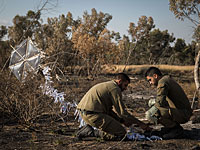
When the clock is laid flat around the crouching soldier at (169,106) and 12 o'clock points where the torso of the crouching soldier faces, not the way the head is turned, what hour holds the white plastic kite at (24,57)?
The white plastic kite is roughly at 1 o'clock from the crouching soldier.

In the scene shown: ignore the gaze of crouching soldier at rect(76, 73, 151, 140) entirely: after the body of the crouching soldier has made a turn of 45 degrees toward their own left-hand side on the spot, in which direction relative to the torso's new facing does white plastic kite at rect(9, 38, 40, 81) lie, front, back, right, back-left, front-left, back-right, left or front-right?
left

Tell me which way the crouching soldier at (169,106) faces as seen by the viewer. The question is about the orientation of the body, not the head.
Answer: to the viewer's left

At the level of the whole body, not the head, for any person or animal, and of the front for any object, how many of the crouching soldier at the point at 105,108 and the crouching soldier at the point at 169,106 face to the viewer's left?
1

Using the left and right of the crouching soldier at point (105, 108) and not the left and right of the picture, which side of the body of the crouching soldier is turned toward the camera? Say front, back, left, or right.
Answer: right

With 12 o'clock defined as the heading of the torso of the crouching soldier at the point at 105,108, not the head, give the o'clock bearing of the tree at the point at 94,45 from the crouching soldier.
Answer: The tree is roughly at 9 o'clock from the crouching soldier.

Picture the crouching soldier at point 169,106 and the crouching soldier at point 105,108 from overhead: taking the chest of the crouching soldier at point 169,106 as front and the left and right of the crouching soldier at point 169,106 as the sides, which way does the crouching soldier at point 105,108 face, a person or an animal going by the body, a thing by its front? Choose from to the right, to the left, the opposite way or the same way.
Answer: the opposite way

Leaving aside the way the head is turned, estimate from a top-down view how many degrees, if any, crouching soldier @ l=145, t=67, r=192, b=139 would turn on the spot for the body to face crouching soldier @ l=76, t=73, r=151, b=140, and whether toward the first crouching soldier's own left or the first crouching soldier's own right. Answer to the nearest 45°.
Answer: approximately 45° to the first crouching soldier's own left

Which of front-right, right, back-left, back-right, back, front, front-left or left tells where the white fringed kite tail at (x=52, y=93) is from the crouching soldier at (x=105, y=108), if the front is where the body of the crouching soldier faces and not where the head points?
back-left

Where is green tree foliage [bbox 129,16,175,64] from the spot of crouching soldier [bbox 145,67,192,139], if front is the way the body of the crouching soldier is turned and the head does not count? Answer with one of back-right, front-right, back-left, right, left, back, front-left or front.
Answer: right

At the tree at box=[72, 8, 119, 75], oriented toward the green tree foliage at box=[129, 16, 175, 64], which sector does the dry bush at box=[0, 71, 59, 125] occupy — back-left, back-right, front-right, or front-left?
back-right

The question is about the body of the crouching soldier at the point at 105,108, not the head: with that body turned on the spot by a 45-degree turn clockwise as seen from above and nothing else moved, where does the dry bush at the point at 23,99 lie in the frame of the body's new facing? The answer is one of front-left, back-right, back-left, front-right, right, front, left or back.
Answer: back

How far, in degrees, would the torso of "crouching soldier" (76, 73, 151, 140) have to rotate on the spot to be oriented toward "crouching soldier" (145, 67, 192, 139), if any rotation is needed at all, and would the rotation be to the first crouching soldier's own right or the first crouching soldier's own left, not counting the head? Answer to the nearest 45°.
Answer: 0° — they already face them
